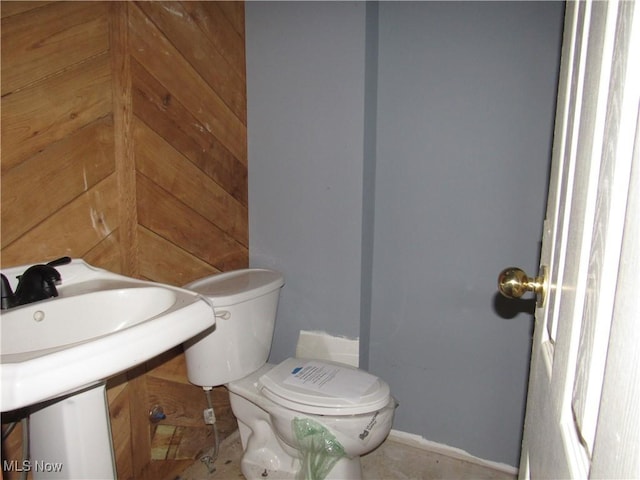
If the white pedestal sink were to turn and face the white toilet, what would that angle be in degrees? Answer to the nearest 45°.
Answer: approximately 90° to its left

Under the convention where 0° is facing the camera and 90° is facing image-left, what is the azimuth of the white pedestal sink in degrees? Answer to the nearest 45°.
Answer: approximately 315°

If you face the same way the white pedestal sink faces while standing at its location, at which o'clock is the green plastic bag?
The green plastic bag is roughly at 10 o'clock from the white pedestal sink.

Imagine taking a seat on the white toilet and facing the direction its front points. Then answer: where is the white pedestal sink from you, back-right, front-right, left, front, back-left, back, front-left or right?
right

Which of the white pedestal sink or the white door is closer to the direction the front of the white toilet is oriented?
the white door

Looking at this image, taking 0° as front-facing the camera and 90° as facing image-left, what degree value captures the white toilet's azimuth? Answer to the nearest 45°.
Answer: approximately 315°

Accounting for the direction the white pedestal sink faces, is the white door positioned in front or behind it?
in front

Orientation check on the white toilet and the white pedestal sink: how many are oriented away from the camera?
0

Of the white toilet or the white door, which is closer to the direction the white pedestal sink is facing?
the white door
